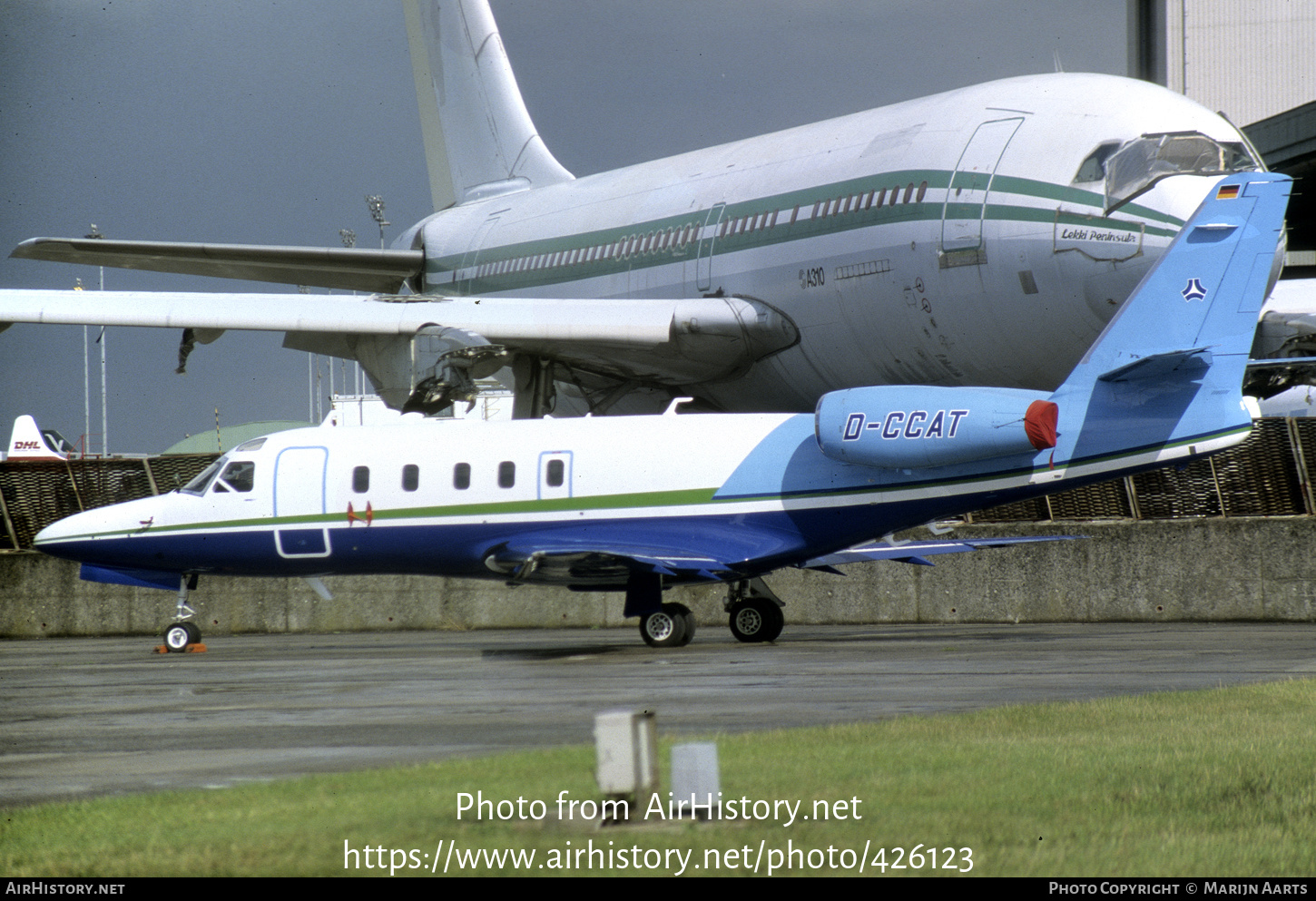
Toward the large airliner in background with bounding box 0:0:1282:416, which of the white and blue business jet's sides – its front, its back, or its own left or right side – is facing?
right

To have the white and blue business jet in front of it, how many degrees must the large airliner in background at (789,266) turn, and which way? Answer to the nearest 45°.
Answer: approximately 45° to its right

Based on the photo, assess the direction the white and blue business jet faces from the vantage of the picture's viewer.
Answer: facing to the left of the viewer

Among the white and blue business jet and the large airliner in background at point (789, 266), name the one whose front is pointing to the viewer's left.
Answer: the white and blue business jet

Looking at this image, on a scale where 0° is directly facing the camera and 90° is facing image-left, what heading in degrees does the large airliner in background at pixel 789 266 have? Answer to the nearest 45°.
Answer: approximately 315°
